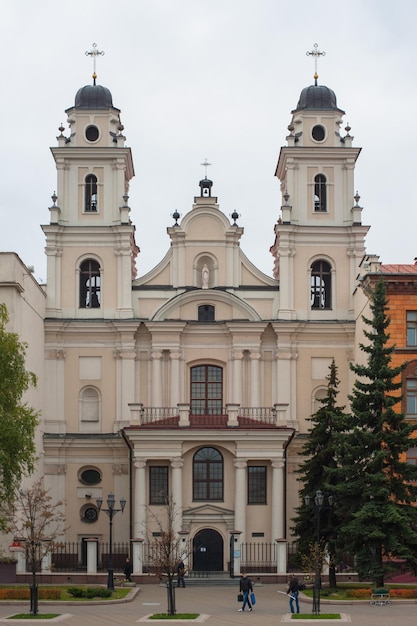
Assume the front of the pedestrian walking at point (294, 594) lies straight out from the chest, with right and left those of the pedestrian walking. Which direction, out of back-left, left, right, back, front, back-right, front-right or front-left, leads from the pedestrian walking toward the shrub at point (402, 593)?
front-right

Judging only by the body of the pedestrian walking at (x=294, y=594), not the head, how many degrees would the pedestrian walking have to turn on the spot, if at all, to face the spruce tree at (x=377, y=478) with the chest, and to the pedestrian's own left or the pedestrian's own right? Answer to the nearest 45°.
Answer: approximately 45° to the pedestrian's own right

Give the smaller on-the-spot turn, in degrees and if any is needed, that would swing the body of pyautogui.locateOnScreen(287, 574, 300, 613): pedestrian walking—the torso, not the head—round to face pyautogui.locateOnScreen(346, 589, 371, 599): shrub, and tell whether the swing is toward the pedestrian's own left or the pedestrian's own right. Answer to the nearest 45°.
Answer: approximately 45° to the pedestrian's own right

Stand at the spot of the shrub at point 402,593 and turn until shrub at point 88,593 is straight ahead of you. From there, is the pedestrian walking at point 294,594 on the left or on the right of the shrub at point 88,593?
left
